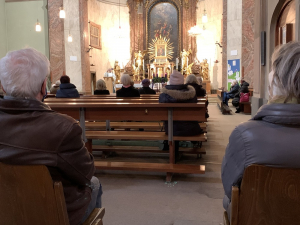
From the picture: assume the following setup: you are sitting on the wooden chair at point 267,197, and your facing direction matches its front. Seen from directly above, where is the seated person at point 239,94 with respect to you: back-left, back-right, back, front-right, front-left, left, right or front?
front

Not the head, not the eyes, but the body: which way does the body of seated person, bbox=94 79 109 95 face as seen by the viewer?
away from the camera

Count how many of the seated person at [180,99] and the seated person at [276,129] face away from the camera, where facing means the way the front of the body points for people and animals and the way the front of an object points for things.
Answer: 2

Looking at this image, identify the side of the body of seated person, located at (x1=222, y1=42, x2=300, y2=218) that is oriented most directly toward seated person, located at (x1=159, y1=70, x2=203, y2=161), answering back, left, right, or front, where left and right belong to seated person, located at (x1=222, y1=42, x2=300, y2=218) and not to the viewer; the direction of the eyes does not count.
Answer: front

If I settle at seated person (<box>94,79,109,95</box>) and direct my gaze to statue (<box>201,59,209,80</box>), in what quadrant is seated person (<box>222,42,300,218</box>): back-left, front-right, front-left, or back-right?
back-right

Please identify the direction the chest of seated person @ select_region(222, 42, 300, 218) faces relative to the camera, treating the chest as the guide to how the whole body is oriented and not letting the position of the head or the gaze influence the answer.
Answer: away from the camera

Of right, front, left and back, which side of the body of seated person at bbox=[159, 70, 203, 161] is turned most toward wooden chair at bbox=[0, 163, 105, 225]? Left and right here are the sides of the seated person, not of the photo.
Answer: back

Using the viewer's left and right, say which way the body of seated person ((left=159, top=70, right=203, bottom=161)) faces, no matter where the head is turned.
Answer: facing away from the viewer

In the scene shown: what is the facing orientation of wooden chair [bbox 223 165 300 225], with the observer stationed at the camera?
facing away from the viewer

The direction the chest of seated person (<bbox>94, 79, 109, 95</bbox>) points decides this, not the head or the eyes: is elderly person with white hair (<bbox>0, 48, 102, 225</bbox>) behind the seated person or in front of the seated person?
behind

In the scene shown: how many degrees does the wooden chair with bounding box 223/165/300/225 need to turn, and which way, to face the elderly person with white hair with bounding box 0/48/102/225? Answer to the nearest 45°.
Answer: approximately 90° to its left

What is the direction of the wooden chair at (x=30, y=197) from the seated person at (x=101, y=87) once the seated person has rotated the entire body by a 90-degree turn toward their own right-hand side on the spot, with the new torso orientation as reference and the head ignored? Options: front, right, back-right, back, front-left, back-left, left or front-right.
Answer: right

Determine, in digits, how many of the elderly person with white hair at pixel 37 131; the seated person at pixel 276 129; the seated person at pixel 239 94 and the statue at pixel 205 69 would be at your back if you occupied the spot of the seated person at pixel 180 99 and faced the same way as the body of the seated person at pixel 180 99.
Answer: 2

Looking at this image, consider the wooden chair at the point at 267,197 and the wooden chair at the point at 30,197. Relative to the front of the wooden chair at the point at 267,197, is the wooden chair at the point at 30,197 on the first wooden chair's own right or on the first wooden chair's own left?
on the first wooden chair's own left

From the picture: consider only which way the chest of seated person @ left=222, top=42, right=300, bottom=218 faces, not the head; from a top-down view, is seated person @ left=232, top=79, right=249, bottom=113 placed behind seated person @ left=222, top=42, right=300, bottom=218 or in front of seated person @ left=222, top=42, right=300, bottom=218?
in front

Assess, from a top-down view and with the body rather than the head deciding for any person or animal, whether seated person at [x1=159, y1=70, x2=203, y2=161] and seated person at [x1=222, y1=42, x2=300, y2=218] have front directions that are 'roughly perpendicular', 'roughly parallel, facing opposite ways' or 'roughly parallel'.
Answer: roughly parallel

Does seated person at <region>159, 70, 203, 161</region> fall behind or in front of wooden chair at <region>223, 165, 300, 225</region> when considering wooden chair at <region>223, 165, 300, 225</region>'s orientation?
in front
